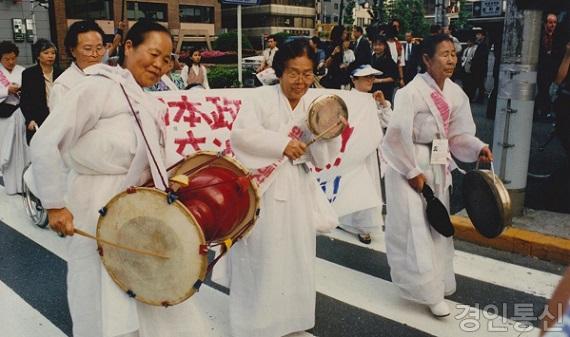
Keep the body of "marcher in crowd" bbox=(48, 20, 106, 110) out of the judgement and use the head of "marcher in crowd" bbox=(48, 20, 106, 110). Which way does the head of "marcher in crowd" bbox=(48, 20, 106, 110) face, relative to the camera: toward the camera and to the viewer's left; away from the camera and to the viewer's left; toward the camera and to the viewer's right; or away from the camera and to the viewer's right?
toward the camera and to the viewer's right

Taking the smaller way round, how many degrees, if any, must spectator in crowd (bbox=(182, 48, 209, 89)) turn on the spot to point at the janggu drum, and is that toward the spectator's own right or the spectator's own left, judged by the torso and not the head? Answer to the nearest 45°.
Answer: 0° — they already face it

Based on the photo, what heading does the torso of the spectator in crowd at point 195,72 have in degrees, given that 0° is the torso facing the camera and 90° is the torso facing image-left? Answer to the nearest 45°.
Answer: approximately 0°

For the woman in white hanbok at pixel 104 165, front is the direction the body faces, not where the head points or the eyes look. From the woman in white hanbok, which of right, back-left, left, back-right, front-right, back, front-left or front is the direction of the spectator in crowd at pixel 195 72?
back-left

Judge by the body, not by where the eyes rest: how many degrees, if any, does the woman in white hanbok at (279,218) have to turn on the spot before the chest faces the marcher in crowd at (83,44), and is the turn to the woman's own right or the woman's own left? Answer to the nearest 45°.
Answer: approximately 180°

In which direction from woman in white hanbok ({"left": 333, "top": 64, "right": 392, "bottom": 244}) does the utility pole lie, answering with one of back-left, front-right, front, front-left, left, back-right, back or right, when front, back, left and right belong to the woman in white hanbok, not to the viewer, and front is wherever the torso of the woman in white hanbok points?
front-left

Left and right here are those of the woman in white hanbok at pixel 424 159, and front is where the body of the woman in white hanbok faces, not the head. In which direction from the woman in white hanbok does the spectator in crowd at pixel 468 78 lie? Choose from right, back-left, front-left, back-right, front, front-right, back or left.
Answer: back-left

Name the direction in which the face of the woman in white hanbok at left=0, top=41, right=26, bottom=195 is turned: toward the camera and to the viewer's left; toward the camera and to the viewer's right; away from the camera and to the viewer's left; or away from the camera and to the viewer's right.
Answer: toward the camera and to the viewer's right
